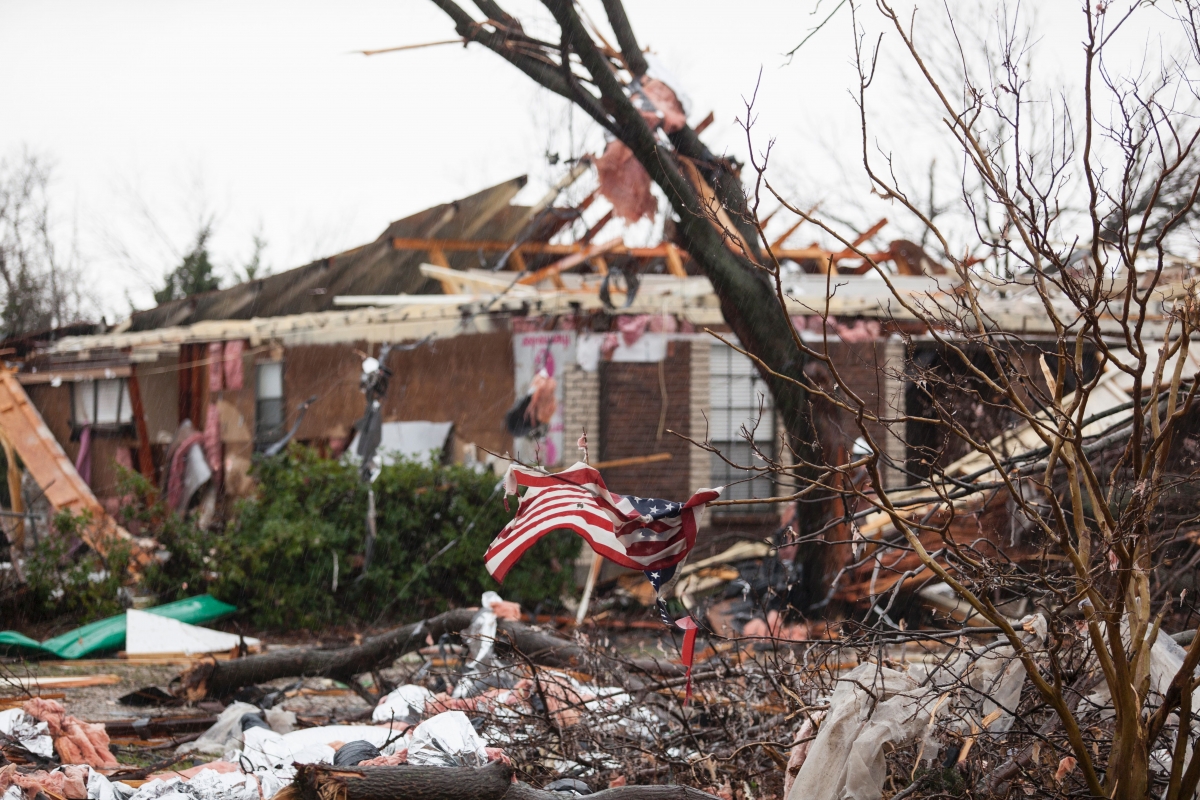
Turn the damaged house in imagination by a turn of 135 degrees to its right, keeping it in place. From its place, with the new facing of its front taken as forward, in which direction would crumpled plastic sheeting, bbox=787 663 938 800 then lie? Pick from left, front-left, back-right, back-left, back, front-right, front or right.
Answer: back-left

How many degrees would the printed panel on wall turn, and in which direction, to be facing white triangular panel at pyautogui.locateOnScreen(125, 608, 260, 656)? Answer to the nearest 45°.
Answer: approximately 45° to its right

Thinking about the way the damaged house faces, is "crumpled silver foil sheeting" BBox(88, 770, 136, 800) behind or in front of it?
in front

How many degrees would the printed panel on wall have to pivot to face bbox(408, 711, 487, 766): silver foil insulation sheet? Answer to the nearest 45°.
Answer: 0° — it already faces it

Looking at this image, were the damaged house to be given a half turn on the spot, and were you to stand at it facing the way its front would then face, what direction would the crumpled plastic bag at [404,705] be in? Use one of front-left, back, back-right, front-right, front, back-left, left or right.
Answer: back

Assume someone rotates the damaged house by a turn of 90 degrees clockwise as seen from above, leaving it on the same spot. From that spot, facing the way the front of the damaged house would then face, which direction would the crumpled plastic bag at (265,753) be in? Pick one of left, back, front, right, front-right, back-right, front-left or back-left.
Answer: left

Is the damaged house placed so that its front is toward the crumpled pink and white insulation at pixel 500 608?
yes

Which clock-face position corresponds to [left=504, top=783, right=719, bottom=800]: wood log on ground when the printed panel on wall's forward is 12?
The wood log on ground is roughly at 12 o'clock from the printed panel on wall.

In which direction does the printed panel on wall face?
toward the camera

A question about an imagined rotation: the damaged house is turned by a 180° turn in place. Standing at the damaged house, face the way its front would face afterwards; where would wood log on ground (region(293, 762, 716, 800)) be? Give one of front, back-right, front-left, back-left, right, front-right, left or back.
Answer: back

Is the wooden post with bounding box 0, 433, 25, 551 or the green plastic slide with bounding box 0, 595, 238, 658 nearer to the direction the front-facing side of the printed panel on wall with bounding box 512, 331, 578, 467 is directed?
the green plastic slide

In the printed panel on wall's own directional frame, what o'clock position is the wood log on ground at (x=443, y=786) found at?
The wood log on ground is roughly at 12 o'clock from the printed panel on wall.

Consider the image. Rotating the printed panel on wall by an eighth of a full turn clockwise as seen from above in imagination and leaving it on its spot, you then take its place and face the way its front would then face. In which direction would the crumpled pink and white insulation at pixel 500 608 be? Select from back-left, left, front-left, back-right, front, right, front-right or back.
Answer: front-left

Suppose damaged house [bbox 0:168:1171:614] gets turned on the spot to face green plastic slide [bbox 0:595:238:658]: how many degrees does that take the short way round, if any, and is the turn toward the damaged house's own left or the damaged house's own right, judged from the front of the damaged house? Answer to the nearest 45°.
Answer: approximately 45° to the damaged house's own right

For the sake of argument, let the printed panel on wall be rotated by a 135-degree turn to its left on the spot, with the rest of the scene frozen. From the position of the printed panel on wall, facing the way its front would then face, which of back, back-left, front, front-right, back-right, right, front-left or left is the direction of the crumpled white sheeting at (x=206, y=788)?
back-right

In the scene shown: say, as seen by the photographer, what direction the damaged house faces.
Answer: facing the viewer

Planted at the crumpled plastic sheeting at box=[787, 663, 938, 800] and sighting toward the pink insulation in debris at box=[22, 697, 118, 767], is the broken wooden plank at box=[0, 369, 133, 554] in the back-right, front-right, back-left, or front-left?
front-right

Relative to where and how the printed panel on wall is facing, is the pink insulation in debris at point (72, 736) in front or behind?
in front
